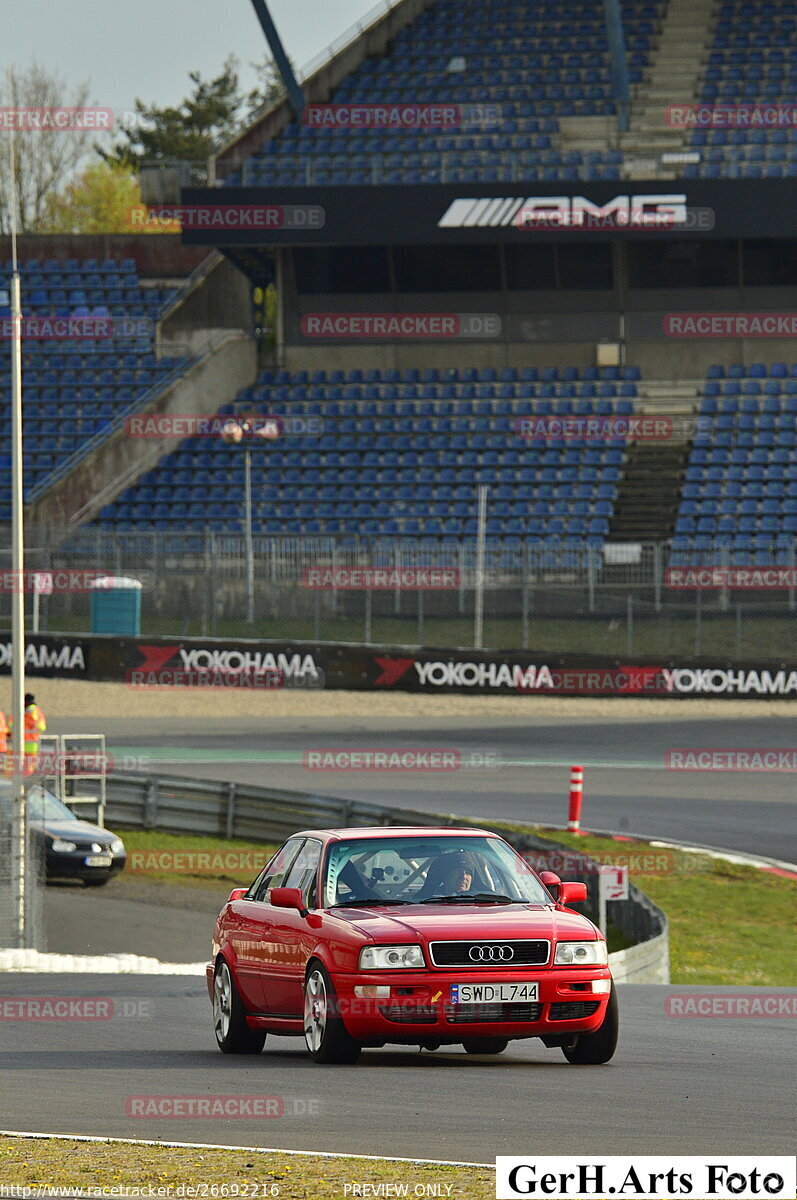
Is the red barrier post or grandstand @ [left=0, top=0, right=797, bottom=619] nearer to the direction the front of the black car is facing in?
the red barrier post

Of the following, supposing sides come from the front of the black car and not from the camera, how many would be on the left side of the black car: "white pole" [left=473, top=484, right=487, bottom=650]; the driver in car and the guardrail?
2

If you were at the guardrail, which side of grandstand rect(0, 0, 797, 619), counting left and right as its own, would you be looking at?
front

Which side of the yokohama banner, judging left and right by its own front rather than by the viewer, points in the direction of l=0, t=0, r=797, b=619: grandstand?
back

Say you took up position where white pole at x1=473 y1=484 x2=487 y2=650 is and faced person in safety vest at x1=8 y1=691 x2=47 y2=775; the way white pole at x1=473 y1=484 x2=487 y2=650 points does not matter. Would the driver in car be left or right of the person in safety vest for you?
left

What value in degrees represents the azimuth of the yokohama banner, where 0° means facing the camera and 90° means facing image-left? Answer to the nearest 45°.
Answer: approximately 0°

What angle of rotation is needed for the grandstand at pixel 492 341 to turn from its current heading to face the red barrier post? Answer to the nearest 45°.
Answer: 0° — it already faces it

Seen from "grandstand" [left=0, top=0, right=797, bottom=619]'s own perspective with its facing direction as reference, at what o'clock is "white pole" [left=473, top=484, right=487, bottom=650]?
The white pole is roughly at 12 o'clock from the grandstand.

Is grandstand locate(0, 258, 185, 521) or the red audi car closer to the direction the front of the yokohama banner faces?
the red audi car

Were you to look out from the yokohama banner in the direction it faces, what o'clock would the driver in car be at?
The driver in car is roughly at 12 o'clock from the yokohama banner.
